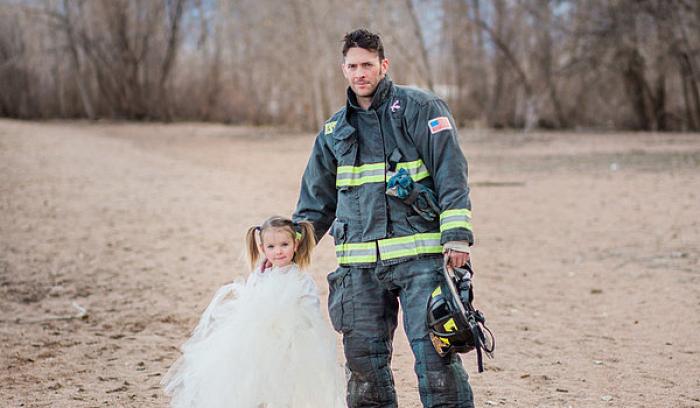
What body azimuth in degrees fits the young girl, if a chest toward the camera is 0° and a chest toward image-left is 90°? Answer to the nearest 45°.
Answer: approximately 0°
